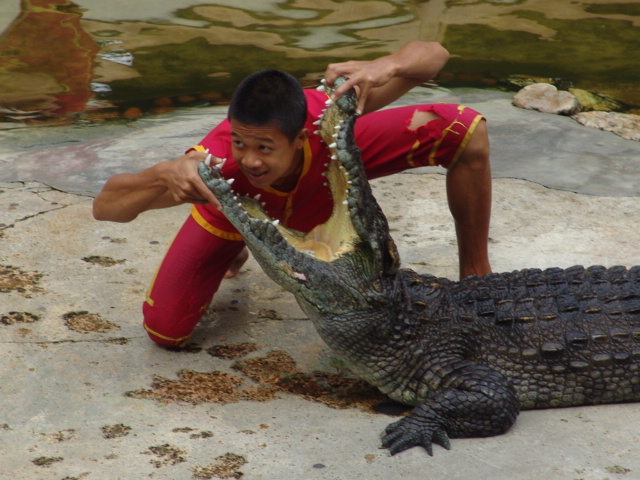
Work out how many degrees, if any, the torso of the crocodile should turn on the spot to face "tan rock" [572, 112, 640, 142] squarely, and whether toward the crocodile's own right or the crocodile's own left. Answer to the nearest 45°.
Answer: approximately 90° to the crocodile's own right

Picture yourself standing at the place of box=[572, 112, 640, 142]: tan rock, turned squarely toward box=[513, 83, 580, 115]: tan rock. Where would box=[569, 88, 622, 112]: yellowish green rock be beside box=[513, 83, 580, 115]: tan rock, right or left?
right

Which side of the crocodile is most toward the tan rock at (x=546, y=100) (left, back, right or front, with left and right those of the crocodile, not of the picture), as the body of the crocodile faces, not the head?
right

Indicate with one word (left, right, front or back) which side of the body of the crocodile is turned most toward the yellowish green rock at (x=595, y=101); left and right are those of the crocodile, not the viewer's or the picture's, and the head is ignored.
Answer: right

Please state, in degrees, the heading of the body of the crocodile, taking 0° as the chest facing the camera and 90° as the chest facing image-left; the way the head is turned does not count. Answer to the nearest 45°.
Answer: approximately 90°

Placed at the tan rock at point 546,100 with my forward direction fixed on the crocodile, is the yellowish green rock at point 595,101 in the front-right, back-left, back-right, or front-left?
back-left
